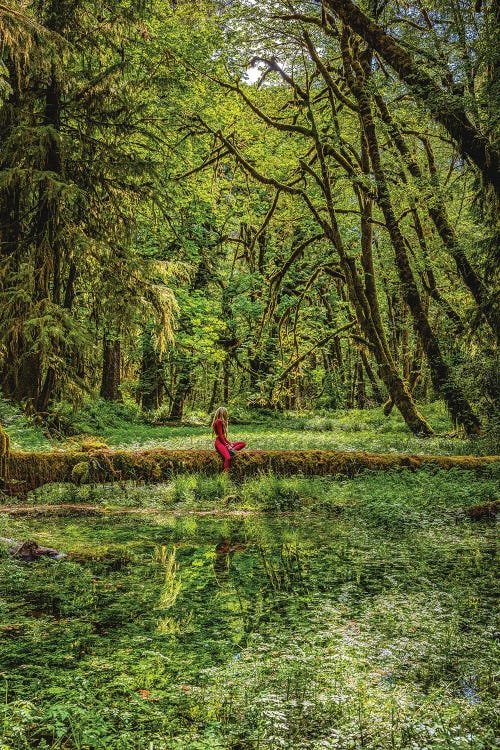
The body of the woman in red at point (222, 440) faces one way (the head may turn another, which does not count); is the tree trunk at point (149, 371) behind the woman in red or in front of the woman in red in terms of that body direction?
behind

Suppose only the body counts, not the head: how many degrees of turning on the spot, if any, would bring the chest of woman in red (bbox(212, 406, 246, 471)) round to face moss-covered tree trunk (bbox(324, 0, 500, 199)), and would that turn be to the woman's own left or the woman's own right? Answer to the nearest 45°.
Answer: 0° — they already face it

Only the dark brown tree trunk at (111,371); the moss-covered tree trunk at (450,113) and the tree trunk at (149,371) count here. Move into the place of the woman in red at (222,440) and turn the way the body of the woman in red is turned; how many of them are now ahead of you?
1

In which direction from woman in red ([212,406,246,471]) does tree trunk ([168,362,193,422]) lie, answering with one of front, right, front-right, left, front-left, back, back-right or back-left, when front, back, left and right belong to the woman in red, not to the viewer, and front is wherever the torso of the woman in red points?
back-left

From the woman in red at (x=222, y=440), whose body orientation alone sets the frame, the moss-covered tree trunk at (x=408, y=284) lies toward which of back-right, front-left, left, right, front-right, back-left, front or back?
left

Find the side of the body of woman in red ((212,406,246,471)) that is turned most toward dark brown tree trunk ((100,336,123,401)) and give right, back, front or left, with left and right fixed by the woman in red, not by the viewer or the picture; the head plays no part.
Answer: left

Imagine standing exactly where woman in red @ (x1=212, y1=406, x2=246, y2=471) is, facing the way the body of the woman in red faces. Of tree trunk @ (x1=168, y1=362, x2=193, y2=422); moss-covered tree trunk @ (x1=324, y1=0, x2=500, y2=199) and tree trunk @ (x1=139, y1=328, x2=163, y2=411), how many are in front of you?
1

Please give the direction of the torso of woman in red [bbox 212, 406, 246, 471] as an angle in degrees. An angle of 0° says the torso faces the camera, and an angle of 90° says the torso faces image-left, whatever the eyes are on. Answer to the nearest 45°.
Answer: approximately 315°

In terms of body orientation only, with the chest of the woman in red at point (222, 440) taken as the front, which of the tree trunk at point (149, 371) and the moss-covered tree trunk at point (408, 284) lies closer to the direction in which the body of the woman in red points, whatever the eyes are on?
the moss-covered tree trunk
